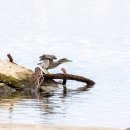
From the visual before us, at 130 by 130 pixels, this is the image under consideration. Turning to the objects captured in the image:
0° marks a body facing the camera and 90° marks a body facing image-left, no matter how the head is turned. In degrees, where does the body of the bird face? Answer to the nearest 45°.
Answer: approximately 270°
